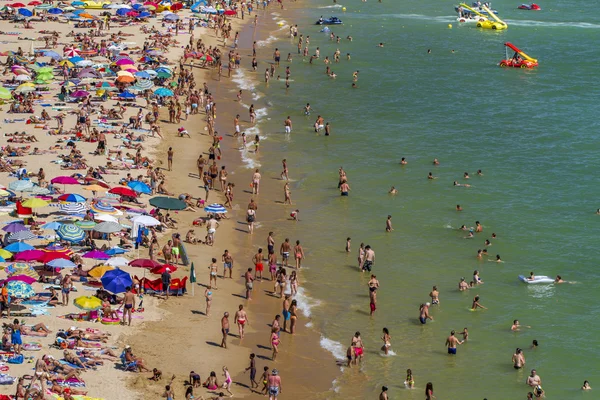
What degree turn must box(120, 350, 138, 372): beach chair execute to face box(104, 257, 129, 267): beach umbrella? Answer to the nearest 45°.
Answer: approximately 90° to its left

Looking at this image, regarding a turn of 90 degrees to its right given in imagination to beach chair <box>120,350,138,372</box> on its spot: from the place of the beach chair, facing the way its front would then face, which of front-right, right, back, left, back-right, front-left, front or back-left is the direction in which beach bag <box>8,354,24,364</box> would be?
right

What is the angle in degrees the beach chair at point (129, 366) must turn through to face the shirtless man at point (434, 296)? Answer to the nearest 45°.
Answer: approximately 45° to its left

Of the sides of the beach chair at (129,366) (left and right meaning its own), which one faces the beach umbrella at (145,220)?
left

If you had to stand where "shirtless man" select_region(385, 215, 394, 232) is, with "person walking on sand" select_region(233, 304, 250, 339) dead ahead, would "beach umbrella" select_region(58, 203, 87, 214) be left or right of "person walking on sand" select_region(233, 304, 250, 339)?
right

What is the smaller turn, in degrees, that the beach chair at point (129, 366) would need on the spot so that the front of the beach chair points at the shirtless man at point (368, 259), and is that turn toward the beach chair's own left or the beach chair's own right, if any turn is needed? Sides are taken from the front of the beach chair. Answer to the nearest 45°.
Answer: approximately 45° to the beach chair's own left

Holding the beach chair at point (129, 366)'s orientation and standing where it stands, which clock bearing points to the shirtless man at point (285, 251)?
The shirtless man is roughly at 10 o'clock from the beach chair.

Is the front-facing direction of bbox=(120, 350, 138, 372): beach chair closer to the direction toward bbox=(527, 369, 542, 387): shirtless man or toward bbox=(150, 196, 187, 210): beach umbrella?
the shirtless man

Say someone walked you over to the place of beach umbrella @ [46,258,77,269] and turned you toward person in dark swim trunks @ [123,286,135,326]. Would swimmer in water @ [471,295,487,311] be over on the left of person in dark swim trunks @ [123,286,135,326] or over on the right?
left

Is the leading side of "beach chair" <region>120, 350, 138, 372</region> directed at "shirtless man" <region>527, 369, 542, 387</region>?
yes

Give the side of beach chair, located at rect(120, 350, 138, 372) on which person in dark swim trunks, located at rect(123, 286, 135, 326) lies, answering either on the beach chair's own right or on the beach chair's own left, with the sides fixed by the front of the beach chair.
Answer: on the beach chair's own left

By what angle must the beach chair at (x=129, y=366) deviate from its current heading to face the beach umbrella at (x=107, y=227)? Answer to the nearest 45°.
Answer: approximately 90° to its left

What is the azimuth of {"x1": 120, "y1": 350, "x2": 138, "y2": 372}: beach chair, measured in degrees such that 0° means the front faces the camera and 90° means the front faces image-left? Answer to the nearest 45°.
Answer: approximately 270°

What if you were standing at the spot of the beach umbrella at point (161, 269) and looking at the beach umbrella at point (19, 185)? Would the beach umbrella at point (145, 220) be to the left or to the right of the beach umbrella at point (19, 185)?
right
